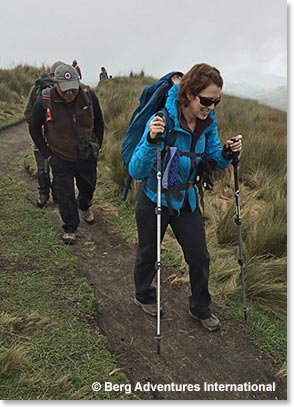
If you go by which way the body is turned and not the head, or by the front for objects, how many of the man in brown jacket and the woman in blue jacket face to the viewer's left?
0

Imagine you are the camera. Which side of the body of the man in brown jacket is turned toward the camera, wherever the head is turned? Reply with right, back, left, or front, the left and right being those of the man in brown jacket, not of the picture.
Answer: front

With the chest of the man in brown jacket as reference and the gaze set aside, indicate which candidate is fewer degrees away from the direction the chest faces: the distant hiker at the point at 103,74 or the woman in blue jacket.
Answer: the woman in blue jacket

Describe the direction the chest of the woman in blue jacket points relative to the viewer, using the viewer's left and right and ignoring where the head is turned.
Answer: facing the viewer and to the right of the viewer

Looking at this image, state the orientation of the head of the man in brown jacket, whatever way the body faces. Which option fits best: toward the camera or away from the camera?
toward the camera

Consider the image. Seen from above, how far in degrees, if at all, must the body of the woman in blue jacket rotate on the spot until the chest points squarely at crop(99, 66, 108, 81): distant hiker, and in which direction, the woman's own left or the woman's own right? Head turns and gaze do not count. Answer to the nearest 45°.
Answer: approximately 135° to the woman's own left

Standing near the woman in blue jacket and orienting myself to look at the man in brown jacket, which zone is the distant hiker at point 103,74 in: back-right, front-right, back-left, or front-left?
front-right

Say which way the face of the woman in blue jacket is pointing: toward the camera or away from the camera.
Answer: toward the camera

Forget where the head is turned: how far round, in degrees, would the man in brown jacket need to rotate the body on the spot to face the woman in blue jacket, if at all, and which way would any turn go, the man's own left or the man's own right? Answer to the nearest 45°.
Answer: approximately 45° to the man's own left

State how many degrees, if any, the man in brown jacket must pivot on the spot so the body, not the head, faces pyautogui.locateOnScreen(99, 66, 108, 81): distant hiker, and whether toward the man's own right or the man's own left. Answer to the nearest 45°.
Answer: approximately 180°

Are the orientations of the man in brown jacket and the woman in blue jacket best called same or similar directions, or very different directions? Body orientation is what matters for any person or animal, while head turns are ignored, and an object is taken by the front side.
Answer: same or similar directions

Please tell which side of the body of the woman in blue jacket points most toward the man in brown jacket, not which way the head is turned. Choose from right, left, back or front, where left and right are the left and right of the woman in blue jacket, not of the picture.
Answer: back
